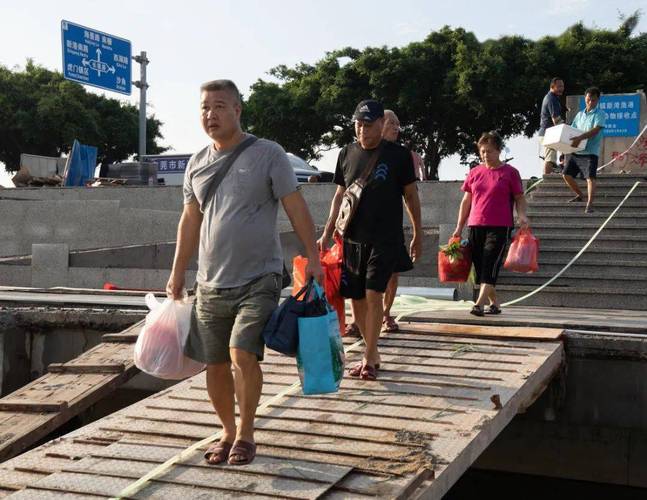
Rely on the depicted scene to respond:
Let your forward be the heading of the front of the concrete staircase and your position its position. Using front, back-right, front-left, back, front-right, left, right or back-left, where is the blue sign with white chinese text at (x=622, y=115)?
back

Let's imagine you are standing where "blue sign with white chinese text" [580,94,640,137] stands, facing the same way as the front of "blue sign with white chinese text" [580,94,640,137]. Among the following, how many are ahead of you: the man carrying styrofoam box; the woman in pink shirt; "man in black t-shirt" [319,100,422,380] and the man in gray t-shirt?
4

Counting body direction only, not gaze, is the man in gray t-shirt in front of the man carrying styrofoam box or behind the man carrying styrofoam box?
in front

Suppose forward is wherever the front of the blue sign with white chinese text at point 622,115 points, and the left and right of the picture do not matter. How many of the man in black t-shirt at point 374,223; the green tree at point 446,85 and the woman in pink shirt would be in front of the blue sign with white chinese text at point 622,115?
2

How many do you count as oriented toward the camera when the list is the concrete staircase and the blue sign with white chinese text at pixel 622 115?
2

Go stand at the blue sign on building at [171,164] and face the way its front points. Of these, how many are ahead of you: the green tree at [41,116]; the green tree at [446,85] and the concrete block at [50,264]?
1

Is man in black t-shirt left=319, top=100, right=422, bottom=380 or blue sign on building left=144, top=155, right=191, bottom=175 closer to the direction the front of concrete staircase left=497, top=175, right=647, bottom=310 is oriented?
the man in black t-shirt

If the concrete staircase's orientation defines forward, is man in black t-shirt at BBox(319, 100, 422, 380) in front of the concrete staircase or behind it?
in front

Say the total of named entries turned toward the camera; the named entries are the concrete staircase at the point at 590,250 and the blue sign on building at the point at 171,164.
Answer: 2

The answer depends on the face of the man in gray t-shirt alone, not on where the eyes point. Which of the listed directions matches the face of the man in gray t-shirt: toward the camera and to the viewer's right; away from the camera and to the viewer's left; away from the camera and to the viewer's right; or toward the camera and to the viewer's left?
toward the camera and to the viewer's left

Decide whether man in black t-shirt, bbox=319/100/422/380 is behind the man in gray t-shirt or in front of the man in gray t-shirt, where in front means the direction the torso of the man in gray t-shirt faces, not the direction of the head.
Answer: behind

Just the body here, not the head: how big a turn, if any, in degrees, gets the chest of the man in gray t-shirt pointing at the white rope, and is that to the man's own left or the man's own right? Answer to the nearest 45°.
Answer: approximately 180°
